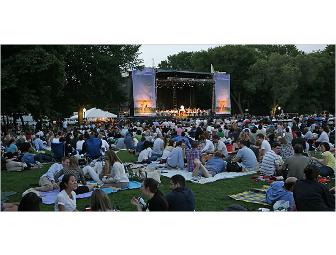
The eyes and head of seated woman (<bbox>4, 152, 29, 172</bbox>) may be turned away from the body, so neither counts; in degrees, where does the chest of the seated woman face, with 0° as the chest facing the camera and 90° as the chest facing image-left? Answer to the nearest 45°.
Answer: approximately 270°

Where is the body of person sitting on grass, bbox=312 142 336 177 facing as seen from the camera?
to the viewer's left

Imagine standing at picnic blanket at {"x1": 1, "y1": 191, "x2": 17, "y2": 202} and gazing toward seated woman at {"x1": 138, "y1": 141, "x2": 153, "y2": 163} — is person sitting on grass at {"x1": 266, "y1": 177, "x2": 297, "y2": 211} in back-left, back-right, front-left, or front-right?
front-right

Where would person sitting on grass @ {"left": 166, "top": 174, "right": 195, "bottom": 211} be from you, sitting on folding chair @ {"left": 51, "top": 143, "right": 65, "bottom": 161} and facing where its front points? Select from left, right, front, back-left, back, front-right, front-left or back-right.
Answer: back

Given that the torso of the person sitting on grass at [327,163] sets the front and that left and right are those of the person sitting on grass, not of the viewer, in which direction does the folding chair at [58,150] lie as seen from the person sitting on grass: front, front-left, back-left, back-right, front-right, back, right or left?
front

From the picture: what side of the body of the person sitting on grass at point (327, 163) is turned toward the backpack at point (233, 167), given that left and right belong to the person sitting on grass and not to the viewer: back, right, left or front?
front

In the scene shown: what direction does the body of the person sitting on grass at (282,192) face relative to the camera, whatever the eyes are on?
to the viewer's right

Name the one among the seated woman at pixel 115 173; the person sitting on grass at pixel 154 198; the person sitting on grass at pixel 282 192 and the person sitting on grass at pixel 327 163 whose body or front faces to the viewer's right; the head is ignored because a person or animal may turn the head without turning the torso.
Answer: the person sitting on grass at pixel 282 192

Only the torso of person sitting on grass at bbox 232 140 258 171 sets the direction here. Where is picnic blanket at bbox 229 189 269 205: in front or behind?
behind

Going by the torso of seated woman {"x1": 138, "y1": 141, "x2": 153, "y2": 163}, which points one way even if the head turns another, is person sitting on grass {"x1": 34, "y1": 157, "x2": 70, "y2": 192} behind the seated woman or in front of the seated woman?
behind

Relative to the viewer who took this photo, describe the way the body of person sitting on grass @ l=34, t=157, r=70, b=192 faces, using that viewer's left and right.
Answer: facing to the right of the viewer
